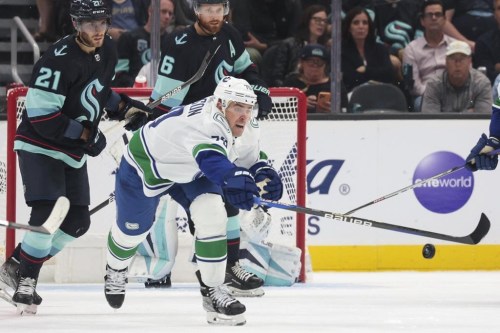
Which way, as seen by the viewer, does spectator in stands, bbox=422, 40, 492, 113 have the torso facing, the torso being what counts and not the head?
toward the camera

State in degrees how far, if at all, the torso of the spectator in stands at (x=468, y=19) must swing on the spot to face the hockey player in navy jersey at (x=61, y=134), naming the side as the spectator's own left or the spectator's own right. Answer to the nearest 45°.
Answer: approximately 45° to the spectator's own right

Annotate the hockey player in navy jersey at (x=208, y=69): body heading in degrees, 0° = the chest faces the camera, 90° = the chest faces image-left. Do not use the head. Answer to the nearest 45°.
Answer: approximately 315°

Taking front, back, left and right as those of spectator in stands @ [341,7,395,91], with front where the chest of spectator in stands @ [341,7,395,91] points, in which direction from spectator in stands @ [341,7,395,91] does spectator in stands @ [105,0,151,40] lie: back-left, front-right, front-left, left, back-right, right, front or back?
right

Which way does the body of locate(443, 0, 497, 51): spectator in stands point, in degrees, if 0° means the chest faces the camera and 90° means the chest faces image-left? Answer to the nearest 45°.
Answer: approximately 0°

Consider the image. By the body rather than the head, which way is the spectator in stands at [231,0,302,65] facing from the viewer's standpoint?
toward the camera

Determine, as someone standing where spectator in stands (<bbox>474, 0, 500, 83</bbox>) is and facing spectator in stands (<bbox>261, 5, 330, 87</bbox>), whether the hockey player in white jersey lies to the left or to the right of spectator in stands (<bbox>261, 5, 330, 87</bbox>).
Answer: left

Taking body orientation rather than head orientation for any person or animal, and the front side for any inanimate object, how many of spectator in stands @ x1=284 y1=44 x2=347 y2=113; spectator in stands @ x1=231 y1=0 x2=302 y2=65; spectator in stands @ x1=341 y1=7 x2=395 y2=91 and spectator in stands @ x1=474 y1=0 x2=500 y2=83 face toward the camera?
4

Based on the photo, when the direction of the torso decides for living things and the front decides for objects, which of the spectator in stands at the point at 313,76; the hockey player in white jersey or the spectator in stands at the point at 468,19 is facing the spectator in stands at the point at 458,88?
the spectator in stands at the point at 468,19

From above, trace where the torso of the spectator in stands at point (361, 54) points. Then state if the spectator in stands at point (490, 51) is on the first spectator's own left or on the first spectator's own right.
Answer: on the first spectator's own left

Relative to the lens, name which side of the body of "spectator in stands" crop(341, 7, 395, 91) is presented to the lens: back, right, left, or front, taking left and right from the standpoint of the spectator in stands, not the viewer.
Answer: front

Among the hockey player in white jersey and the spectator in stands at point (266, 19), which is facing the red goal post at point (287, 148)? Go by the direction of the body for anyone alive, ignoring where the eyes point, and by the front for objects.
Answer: the spectator in stands
